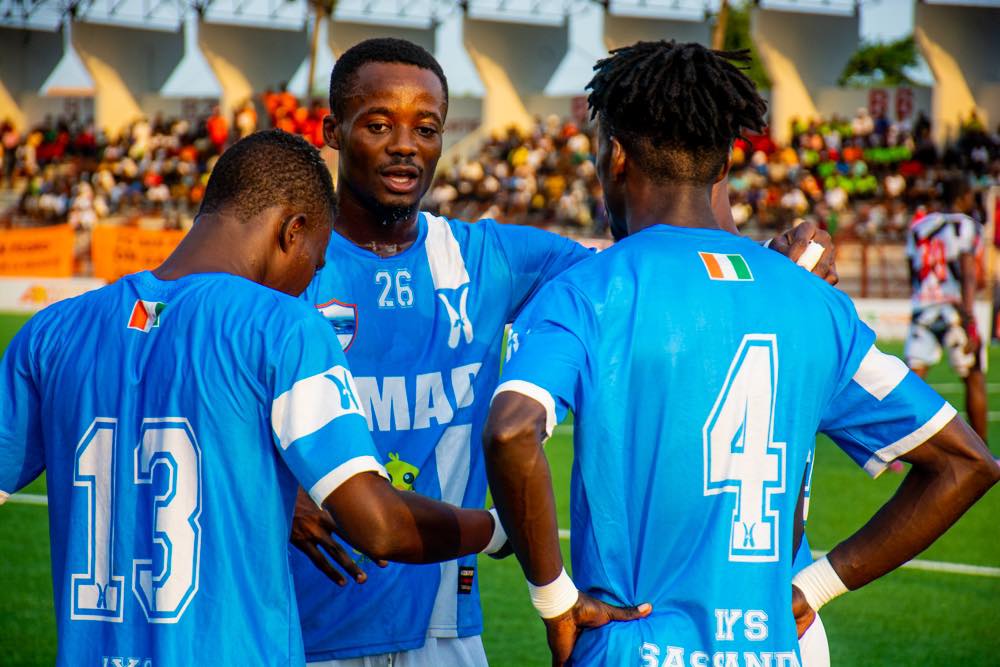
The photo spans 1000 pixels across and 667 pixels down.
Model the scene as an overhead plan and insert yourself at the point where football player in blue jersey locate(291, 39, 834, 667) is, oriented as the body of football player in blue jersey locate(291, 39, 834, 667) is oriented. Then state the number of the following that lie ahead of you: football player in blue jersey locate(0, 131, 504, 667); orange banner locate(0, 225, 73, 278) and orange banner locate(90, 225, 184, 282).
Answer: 1

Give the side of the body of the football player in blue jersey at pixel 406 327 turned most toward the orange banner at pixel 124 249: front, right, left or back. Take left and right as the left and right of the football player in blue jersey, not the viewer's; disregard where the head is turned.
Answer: back

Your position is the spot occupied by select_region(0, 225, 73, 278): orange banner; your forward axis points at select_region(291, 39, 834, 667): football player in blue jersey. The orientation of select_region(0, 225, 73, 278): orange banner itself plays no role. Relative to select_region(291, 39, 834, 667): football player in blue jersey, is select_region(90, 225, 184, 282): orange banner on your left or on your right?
left

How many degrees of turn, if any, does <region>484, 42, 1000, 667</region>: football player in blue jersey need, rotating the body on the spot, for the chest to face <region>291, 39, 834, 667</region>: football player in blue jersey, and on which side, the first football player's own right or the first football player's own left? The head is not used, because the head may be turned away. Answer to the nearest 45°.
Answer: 0° — they already face them

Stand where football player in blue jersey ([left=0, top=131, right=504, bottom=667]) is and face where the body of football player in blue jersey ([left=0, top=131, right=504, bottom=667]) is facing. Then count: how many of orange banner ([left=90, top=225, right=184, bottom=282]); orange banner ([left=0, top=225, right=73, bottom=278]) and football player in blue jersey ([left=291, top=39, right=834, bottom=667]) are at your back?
0

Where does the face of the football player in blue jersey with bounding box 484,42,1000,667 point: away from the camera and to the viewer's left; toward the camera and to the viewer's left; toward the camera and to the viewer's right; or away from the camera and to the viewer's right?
away from the camera and to the viewer's left

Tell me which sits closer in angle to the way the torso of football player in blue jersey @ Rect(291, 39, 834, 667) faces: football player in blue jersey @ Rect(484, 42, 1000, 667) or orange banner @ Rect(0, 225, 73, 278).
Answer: the football player in blue jersey

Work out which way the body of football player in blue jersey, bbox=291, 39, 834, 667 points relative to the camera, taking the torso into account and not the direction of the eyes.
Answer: toward the camera

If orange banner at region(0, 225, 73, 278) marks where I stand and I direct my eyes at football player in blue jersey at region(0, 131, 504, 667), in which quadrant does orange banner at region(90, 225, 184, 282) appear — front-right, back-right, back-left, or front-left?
front-left

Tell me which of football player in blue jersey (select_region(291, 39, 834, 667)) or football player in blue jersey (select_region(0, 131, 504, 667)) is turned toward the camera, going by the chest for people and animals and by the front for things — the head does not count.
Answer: football player in blue jersey (select_region(291, 39, 834, 667))

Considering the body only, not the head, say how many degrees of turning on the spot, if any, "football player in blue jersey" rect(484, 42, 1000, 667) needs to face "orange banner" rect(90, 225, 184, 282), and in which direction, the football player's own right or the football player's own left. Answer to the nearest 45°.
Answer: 0° — they already face it

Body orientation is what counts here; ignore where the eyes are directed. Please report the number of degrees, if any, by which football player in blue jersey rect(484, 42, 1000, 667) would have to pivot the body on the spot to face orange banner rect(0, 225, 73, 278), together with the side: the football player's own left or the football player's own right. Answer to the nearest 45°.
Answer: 0° — they already face it

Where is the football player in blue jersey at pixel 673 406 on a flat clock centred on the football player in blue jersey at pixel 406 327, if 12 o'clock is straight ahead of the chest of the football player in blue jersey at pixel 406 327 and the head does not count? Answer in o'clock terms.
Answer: the football player in blue jersey at pixel 673 406 is roughly at 11 o'clock from the football player in blue jersey at pixel 406 327.

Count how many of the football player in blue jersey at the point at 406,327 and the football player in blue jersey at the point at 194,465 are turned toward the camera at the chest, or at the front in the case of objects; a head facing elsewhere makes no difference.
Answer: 1

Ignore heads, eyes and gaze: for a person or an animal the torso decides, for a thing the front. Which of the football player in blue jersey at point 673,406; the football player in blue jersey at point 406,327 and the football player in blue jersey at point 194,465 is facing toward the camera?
the football player in blue jersey at point 406,327

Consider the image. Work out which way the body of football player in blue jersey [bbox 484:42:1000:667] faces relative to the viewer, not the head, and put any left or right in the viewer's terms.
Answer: facing away from the viewer and to the left of the viewer

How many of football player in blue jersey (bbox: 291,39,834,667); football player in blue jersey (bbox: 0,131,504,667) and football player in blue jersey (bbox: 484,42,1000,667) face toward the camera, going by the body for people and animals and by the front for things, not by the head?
1

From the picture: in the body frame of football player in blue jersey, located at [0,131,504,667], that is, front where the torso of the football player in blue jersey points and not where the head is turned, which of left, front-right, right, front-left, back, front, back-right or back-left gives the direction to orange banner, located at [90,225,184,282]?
front-left

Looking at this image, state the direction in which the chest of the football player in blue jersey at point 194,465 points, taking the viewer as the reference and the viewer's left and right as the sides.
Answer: facing away from the viewer and to the right of the viewer

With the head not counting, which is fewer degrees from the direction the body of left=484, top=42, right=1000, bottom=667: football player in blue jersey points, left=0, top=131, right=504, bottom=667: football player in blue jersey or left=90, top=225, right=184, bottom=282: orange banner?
the orange banner
